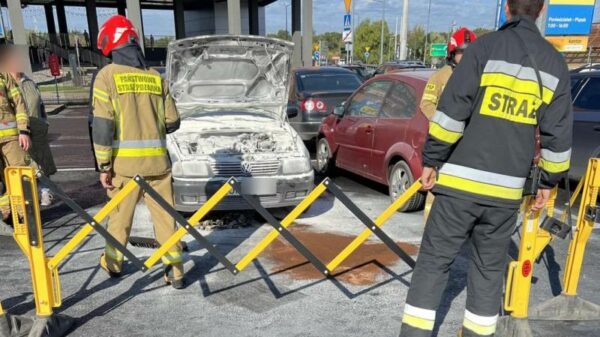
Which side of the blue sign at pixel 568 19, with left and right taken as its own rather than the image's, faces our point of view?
front

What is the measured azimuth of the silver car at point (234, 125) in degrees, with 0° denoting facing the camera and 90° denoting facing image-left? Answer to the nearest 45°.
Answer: approximately 0°

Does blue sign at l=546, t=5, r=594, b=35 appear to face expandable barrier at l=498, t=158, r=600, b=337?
yes

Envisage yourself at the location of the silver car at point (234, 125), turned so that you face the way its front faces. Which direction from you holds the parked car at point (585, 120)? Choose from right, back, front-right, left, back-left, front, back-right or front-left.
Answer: left

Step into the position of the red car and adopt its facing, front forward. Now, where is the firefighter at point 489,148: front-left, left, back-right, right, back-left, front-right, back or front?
back-left

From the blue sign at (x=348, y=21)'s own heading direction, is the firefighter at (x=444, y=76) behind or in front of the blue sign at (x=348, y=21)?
in front
